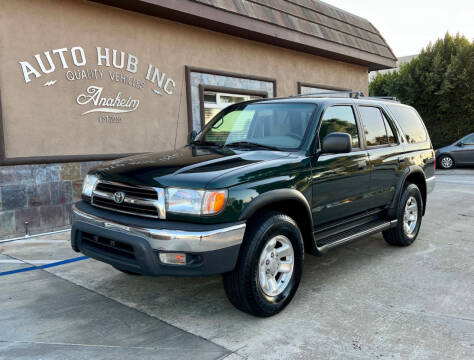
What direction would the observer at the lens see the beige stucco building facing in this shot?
facing the viewer and to the right of the viewer

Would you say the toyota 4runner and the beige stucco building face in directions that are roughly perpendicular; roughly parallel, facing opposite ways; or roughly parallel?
roughly perpendicular

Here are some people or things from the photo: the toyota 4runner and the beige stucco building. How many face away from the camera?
0

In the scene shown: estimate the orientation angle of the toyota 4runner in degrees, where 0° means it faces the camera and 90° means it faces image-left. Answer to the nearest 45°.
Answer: approximately 45°

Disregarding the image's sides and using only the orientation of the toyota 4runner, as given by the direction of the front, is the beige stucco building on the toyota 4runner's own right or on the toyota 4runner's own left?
on the toyota 4runner's own right
